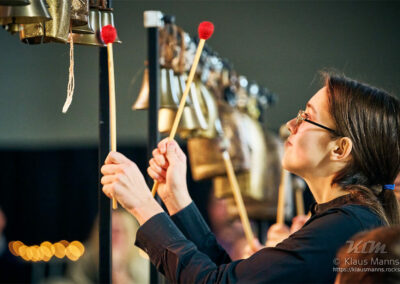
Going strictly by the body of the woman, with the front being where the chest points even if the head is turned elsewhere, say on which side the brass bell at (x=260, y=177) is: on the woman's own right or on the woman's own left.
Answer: on the woman's own right

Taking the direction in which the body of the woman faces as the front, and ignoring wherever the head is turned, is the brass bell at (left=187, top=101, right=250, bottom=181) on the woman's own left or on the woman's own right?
on the woman's own right

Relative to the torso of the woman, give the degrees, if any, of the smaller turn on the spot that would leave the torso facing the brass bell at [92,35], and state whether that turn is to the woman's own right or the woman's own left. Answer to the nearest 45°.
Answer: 0° — they already face it

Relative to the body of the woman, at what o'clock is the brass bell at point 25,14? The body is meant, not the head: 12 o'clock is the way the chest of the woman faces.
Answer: The brass bell is roughly at 11 o'clock from the woman.

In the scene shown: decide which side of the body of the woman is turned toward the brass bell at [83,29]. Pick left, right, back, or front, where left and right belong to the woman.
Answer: front

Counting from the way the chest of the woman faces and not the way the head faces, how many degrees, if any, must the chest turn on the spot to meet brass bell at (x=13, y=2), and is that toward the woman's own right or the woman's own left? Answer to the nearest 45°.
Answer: approximately 45° to the woman's own left

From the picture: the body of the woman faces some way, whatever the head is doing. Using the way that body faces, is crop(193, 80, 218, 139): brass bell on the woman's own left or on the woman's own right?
on the woman's own right

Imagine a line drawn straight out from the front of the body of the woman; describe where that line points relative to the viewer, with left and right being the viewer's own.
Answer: facing to the left of the viewer

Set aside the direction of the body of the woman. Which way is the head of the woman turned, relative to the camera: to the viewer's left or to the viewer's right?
to the viewer's left

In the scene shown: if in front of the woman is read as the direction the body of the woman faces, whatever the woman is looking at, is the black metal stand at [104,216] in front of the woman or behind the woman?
in front
